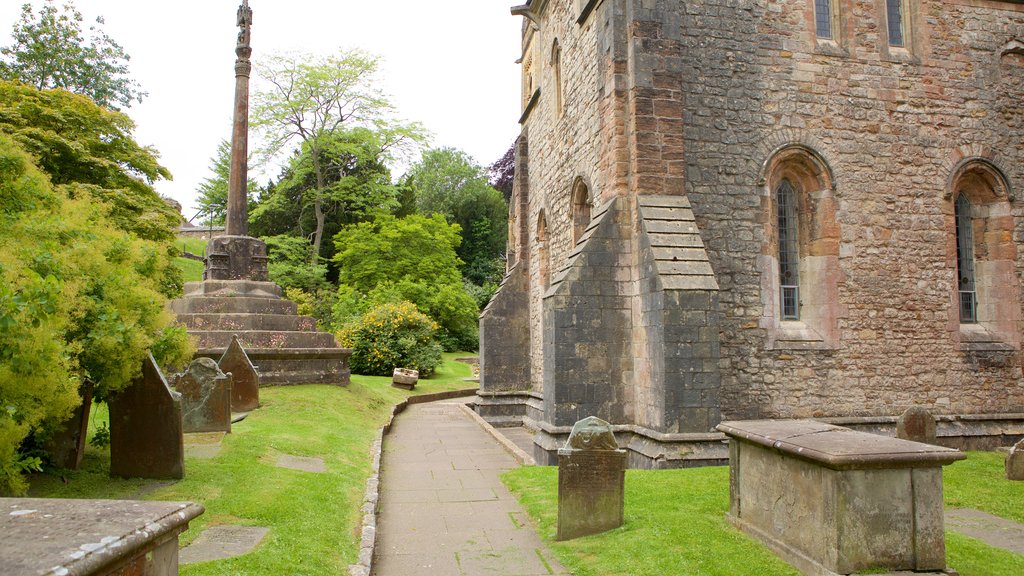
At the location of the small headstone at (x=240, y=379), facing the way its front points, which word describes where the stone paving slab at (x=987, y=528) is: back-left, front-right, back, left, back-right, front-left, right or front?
front-left

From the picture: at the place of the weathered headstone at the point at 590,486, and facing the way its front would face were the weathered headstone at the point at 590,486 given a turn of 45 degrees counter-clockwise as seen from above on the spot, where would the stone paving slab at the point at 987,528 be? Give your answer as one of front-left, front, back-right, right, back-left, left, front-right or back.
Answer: front-left

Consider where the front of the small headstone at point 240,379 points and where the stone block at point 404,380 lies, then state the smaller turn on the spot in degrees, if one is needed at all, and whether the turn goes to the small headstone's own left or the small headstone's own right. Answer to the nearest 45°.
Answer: approximately 135° to the small headstone's own left

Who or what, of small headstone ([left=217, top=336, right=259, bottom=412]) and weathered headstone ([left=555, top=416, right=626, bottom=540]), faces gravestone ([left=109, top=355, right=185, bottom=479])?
the small headstone

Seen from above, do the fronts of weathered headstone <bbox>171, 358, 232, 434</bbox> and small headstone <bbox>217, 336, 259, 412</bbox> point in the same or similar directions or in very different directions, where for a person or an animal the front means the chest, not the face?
same or similar directions

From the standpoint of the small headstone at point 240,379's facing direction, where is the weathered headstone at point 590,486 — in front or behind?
in front

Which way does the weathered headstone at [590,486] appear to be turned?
toward the camera

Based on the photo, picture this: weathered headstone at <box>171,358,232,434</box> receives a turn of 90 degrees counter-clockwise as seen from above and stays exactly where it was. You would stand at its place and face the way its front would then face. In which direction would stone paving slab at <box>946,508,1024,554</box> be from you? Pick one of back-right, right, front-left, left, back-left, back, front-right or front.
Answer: front-right

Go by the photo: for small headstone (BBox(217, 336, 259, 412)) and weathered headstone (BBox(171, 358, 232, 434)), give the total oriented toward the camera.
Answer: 2

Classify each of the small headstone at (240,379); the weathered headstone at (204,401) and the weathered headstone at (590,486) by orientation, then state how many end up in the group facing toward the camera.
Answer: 3

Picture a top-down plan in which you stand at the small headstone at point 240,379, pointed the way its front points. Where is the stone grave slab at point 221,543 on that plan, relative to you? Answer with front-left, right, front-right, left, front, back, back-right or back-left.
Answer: front

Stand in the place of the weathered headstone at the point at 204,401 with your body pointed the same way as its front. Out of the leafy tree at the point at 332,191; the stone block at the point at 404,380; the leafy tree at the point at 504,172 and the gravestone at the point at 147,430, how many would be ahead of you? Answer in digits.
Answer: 1

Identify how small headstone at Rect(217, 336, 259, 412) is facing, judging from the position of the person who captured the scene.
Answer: facing the viewer

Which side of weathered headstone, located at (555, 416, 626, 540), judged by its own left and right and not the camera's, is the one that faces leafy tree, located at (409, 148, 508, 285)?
back

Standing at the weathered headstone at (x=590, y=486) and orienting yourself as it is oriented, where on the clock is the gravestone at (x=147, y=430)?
The gravestone is roughly at 3 o'clock from the weathered headstone.
